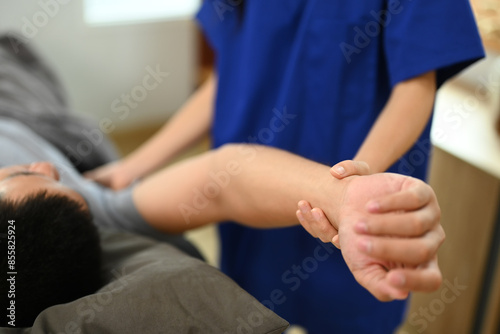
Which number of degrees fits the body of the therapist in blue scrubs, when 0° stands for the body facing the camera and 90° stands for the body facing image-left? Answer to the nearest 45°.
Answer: approximately 45°
